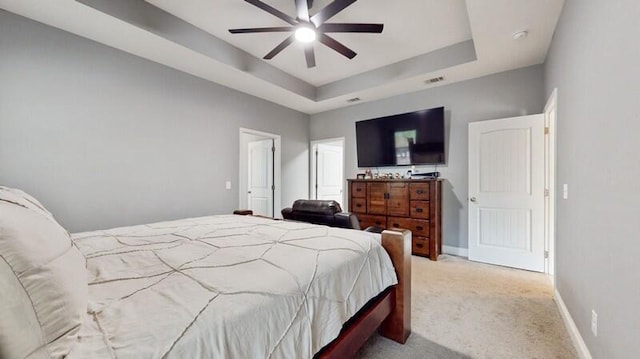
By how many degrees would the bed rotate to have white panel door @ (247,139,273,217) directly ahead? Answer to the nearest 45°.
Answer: approximately 45° to its left

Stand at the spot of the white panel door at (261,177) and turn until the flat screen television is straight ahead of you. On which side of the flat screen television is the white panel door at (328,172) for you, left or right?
left

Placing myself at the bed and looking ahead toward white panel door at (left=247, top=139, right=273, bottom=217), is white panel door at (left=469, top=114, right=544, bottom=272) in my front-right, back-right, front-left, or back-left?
front-right

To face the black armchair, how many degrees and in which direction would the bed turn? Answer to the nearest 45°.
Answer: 0° — it already faces it

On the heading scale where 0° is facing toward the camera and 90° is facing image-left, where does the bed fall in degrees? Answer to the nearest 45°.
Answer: approximately 225°

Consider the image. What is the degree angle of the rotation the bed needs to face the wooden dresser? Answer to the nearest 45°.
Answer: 0° — it already faces it

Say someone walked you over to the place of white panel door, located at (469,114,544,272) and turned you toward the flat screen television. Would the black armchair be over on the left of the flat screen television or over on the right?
left
